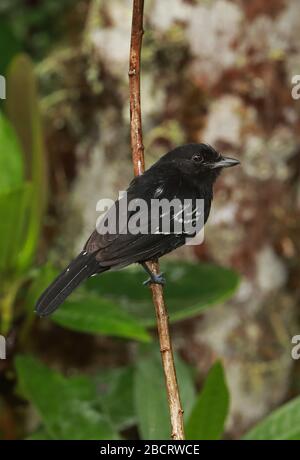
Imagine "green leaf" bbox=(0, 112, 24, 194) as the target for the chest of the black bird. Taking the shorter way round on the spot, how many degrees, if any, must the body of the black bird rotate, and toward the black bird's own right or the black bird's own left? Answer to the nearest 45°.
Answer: approximately 135° to the black bird's own left

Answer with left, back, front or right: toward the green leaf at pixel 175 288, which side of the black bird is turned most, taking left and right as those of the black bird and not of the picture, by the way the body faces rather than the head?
left

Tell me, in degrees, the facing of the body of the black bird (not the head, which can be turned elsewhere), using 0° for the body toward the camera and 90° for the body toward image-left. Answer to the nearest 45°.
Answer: approximately 270°
